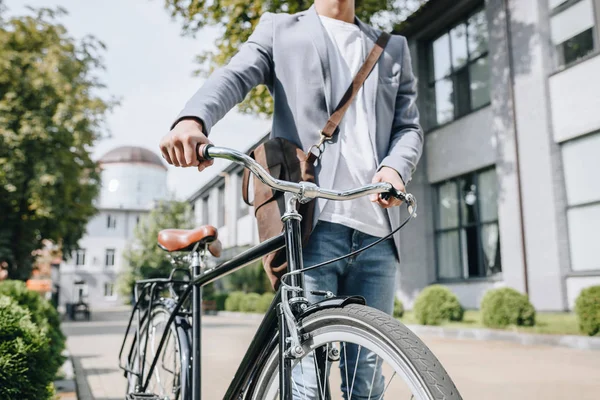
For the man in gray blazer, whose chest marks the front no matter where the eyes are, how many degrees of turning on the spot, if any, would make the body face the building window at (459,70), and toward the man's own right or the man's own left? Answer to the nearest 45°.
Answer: approximately 180°

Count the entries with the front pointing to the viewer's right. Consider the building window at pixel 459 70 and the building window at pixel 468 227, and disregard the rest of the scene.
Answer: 0

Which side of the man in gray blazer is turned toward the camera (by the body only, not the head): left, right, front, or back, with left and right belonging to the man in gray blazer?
front

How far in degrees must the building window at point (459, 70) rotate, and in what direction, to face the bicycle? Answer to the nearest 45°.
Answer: approximately 45° to its left

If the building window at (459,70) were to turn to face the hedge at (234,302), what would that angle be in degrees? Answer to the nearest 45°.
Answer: approximately 90° to its right

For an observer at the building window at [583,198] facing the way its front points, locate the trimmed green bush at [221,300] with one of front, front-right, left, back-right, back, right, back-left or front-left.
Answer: right

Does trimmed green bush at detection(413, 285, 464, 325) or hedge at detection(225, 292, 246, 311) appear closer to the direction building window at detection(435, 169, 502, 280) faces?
the trimmed green bush

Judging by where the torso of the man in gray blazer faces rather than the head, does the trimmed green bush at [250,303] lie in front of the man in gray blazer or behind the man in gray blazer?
behind

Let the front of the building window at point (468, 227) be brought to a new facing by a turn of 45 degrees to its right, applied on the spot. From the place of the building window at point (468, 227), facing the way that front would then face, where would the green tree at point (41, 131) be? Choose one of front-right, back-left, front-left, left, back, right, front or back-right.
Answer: front

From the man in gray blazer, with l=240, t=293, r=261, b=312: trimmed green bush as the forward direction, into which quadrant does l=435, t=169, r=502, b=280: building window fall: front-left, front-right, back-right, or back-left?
front-right

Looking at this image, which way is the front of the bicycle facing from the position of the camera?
facing the viewer and to the right of the viewer

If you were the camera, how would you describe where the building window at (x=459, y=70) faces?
facing the viewer and to the left of the viewer

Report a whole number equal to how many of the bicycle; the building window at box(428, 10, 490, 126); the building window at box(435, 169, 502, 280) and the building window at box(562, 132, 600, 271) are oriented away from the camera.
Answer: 0

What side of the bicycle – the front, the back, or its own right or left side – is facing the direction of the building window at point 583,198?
left

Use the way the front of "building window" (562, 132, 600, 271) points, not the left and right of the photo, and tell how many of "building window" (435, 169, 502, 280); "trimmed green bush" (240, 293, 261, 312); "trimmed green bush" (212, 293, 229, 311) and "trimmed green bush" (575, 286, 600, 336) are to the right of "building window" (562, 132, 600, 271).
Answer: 3

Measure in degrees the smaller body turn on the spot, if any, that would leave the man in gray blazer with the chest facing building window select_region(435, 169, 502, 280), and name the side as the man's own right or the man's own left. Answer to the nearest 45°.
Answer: approximately 180°
